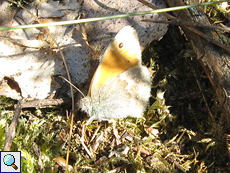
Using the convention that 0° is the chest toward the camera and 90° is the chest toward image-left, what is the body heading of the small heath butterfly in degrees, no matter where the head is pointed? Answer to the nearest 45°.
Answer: approximately 90°

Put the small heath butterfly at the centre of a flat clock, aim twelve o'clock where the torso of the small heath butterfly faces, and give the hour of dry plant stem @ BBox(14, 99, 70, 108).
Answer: The dry plant stem is roughly at 12 o'clock from the small heath butterfly.
